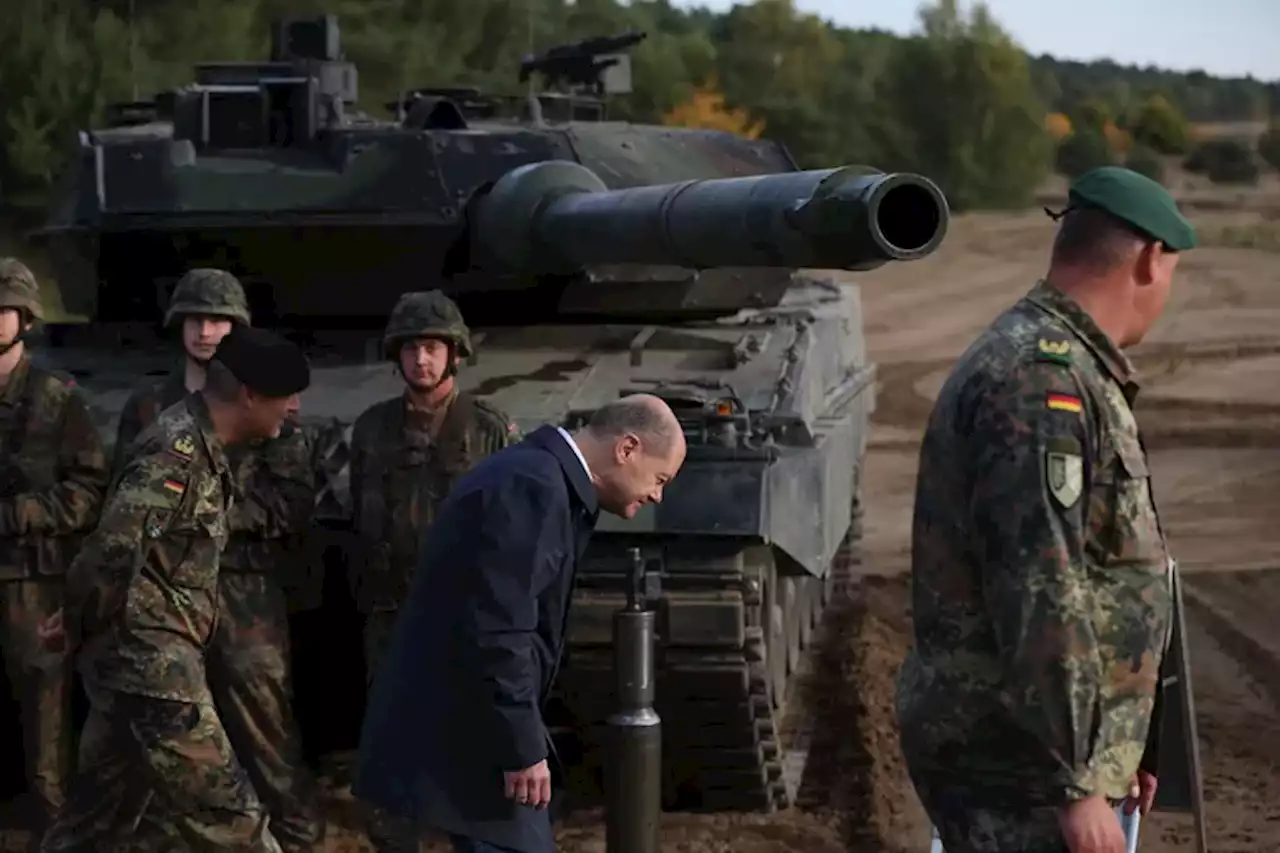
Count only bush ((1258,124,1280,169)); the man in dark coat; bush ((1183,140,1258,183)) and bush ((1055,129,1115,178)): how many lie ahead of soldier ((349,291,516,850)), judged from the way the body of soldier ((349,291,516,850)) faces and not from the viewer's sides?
1

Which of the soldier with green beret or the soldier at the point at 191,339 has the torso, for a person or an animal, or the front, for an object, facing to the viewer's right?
the soldier with green beret

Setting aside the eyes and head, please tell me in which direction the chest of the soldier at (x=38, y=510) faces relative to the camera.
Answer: toward the camera

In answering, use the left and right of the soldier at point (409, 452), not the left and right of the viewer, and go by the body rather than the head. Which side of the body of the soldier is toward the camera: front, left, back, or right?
front

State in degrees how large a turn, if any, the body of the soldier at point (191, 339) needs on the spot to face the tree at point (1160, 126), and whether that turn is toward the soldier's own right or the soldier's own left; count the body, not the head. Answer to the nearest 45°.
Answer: approximately 135° to the soldier's own left

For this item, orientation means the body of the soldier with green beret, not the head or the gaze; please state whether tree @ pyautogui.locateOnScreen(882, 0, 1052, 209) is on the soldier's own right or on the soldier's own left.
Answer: on the soldier's own left

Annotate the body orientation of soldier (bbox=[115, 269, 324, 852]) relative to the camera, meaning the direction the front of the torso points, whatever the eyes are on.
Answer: toward the camera

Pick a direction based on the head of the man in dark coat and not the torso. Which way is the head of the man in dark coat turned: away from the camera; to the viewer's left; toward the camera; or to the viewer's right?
to the viewer's right

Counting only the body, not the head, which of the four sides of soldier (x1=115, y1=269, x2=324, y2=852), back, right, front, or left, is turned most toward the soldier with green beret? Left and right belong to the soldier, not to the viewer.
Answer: front

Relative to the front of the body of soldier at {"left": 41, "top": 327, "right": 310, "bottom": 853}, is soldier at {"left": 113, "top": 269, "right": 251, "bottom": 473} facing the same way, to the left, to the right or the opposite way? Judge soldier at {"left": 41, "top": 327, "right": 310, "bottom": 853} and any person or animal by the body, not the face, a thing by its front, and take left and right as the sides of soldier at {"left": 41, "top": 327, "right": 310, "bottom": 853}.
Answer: to the right

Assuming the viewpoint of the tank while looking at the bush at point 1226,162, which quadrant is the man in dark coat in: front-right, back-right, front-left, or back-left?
back-right

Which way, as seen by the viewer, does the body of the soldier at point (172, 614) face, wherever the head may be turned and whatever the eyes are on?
to the viewer's right
